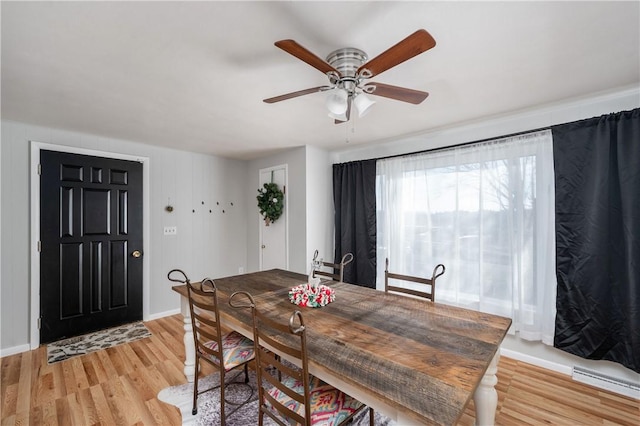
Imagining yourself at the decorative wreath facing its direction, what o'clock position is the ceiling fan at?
The ceiling fan is roughly at 10 o'clock from the decorative wreath.

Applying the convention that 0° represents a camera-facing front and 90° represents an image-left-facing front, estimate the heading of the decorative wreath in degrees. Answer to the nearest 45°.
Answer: approximately 45°

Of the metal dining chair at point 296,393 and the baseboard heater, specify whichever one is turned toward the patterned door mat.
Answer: the baseboard heater

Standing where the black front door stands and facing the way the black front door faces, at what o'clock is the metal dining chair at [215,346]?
The metal dining chair is roughly at 1 o'clock from the black front door.

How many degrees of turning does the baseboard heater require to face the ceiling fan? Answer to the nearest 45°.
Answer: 0° — it already faces it

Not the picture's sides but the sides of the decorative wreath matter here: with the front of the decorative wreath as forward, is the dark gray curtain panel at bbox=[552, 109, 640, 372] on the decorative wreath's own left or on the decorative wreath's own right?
on the decorative wreath's own left

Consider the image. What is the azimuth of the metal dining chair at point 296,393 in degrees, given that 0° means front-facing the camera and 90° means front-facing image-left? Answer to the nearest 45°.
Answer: approximately 225°

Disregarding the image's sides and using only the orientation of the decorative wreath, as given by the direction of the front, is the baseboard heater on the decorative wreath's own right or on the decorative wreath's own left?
on the decorative wreath's own left

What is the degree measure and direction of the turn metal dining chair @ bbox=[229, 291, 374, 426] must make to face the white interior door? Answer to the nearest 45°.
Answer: approximately 45° to its left

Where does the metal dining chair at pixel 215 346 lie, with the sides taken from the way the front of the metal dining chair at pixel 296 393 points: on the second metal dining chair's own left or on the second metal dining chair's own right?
on the second metal dining chair's own left

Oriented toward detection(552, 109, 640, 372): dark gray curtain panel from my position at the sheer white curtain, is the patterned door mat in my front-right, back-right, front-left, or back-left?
back-right

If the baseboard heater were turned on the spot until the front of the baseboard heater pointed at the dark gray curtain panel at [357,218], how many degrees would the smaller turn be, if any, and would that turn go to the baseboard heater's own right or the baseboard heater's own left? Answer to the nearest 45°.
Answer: approximately 45° to the baseboard heater's own right

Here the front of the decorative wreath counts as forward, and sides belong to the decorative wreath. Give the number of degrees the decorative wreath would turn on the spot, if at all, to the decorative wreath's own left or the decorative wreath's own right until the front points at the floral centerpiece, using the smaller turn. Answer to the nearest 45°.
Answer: approximately 45° to the decorative wreath's own left
